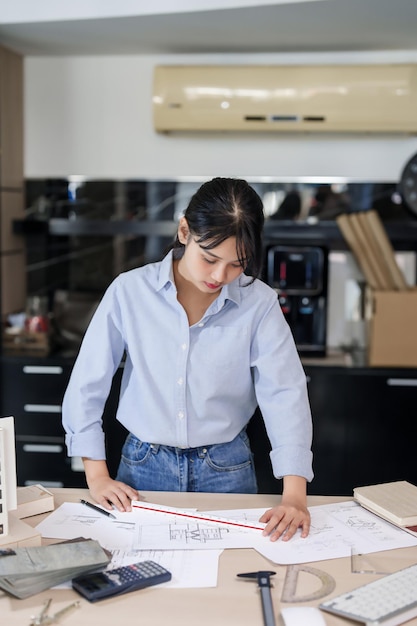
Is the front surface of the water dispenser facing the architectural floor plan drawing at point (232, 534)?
yes

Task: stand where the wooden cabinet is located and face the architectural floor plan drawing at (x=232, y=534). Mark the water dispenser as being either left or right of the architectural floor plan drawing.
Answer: left

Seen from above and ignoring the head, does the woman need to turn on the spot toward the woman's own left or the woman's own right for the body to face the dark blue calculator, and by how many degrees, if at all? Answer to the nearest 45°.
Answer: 0° — they already face it

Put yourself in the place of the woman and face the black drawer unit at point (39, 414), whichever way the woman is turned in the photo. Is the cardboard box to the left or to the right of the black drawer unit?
right

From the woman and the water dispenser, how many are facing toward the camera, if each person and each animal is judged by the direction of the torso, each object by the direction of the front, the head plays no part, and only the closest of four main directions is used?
2

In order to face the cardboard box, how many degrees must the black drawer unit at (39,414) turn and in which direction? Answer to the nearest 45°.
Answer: approximately 90° to its left

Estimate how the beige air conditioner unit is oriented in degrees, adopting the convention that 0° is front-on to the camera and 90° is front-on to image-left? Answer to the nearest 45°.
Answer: approximately 0°

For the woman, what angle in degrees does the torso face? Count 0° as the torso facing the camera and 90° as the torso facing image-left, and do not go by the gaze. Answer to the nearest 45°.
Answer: approximately 0°
